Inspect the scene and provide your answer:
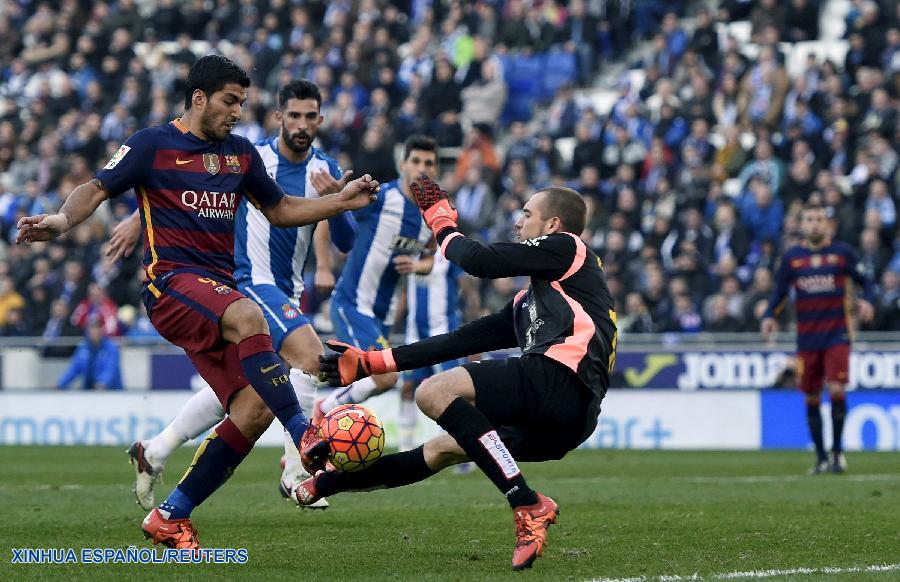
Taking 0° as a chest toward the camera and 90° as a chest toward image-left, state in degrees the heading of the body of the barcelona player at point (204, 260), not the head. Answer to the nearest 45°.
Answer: approximately 315°

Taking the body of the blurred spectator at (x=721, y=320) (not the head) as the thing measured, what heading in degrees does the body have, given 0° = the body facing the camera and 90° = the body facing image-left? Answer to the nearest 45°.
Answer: approximately 0°

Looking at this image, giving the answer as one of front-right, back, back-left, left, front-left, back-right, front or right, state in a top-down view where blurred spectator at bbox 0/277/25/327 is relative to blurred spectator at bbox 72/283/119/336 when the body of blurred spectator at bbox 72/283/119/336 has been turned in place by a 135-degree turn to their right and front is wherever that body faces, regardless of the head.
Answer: front

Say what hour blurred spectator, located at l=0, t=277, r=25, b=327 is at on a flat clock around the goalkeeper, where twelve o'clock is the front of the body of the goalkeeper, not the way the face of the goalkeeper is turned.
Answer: The blurred spectator is roughly at 2 o'clock from the goalkeeper.

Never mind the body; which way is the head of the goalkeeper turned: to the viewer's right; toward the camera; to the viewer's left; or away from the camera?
to the viewer's left

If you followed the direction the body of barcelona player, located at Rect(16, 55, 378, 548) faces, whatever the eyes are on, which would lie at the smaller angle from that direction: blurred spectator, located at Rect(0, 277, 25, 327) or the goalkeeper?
the goalkeeper

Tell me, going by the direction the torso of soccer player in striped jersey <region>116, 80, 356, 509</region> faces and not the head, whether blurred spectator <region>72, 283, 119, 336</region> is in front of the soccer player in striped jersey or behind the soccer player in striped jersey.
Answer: behind

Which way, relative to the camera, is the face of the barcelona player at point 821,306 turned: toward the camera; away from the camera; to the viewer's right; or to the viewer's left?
toward the camera

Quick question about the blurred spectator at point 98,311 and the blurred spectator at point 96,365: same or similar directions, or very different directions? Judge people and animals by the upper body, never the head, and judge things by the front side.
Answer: same or similar directions

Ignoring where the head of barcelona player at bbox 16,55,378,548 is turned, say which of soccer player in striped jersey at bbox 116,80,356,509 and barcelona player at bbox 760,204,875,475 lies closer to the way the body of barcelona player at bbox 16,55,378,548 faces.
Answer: the barcelona player

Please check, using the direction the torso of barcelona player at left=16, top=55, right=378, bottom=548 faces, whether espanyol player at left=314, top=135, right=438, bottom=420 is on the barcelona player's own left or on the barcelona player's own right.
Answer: on the barcelona player's own left

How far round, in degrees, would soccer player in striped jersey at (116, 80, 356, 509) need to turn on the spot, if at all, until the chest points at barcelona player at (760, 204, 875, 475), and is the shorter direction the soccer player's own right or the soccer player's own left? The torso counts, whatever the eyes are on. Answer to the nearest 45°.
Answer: approximately 90° to the soccer player's own left

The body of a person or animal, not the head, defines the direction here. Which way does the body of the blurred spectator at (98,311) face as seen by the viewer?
toward the camera

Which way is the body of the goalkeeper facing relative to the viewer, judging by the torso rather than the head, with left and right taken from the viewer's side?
facing to the left of the viewer

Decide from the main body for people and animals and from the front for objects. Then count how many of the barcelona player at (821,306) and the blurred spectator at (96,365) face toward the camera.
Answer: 2

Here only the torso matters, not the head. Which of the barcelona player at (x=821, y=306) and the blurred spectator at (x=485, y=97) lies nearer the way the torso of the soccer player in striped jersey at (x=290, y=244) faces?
the barcelona player

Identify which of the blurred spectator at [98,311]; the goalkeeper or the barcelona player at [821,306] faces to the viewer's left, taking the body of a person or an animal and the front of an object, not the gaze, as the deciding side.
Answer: the goalkeeper

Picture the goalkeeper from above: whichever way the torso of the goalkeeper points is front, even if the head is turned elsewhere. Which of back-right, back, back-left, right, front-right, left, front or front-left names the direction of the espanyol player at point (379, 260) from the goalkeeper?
right

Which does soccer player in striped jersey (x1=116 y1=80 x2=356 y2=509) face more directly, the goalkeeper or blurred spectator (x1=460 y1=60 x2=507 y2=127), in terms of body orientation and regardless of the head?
the goalkeeper

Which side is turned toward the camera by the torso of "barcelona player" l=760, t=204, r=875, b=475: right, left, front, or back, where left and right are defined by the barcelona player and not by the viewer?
front
